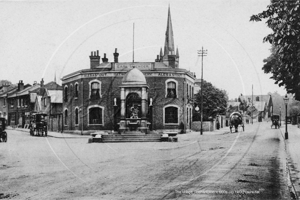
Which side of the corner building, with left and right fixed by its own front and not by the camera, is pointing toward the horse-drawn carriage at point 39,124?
right

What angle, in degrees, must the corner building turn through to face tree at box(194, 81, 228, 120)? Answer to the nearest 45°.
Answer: approximately 135° to its left

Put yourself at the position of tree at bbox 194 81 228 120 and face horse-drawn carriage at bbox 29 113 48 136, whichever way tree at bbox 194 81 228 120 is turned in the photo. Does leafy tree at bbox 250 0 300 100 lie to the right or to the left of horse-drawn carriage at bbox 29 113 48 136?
left

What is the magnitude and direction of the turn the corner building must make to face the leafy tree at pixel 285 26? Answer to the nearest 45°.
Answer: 0° — it already faces it
